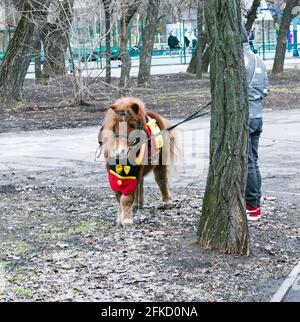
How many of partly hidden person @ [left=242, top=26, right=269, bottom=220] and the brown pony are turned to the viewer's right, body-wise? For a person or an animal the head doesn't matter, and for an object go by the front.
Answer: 0

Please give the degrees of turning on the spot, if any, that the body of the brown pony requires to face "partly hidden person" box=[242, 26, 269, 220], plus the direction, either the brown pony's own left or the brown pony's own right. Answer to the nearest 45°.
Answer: approximately 135° to the brown pony's own left

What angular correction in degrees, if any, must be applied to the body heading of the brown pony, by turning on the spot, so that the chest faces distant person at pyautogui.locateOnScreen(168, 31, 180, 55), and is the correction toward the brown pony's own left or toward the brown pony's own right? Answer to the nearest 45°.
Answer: approximately 135° to the brown pony's own right

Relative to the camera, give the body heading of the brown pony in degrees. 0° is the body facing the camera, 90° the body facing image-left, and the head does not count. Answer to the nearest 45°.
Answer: approximately 45°

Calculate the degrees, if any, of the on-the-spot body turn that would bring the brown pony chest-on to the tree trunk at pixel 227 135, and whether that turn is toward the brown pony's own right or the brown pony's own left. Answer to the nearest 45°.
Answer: approximately 90° to the brown pony's own left

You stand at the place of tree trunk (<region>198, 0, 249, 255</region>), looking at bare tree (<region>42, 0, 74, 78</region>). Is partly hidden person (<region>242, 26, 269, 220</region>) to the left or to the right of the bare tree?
right

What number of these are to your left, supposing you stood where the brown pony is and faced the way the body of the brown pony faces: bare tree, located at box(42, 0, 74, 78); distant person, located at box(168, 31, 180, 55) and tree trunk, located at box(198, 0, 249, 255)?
1
